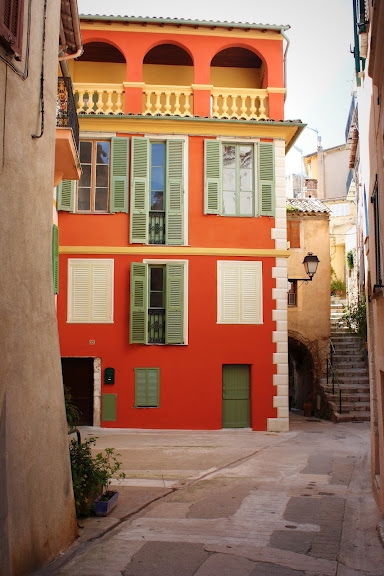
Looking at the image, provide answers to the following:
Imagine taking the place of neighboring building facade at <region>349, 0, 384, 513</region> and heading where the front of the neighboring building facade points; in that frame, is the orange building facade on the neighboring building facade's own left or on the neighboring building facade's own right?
on the neighboring building facade's own right

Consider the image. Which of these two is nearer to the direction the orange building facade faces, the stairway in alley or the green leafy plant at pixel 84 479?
the green leafy plant

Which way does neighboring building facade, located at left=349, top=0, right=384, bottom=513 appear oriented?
to the viewer's left

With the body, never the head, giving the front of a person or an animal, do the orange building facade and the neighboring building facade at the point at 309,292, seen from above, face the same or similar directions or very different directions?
same or similar directions

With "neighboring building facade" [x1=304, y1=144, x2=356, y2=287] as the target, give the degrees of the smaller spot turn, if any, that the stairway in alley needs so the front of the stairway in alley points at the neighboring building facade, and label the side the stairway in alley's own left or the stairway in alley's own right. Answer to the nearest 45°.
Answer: approximately 180°

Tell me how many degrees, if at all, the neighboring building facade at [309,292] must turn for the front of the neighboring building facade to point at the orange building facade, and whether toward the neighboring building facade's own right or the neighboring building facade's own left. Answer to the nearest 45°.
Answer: approximately 45° to the neighboring building facade's own right

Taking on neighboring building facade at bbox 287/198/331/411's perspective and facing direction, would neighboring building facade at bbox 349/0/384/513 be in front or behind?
in front

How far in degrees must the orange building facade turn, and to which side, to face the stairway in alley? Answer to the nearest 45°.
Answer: approximately 135° to its left

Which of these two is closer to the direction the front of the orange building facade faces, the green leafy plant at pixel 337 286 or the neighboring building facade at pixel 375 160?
the neighboring building facade

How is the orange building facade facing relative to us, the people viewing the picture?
facing the viewer

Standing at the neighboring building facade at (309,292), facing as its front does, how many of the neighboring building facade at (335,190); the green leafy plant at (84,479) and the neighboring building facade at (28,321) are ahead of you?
2

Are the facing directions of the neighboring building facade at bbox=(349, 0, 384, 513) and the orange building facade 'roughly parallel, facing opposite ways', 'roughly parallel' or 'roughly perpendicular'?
roughly perpendicular

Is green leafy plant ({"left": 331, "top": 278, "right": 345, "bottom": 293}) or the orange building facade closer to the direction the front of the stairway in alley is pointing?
the orange building facade

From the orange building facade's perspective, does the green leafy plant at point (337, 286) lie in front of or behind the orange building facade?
behind

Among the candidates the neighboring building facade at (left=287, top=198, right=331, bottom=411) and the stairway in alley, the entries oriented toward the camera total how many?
2

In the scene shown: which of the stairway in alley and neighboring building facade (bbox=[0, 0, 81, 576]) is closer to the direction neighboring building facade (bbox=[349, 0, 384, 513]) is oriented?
the neighboring building facade

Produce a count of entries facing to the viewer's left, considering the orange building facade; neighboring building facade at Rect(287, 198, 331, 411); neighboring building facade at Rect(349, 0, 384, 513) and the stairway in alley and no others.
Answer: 1

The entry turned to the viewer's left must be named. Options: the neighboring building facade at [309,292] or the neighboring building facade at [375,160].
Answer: the neighboring building facade at [375,160]

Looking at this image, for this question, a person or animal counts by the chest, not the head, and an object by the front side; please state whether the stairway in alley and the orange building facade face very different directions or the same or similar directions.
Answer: same or similar directions

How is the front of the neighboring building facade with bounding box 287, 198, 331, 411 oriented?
toward the camera
